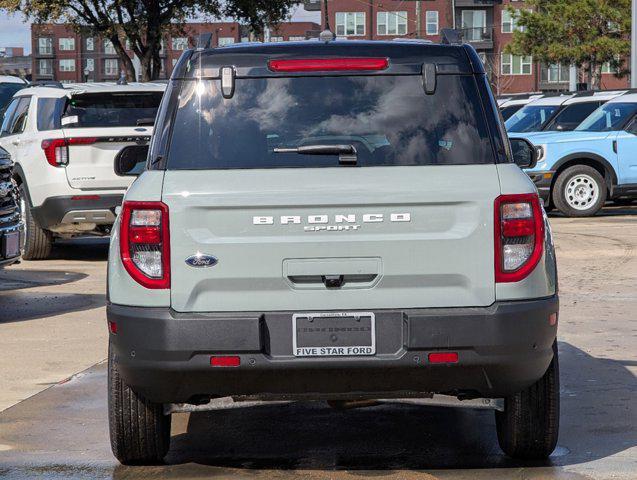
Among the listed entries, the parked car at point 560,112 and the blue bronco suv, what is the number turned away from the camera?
0

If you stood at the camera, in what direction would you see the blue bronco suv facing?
facing the viewer and to the left of the viewer

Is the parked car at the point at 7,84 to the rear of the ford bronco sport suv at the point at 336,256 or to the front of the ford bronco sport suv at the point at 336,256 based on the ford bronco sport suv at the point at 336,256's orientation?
to the front

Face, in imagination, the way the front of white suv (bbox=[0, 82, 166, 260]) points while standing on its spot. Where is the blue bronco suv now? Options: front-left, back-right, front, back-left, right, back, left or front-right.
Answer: right

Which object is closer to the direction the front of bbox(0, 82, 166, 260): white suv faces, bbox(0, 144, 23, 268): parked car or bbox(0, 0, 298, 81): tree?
the tree

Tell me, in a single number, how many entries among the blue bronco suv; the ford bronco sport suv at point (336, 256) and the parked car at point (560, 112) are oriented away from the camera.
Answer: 1

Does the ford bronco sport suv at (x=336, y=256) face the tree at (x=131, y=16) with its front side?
yes

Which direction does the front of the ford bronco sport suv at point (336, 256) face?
away from the camera

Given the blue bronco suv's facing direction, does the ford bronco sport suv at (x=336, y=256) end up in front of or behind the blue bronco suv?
in front

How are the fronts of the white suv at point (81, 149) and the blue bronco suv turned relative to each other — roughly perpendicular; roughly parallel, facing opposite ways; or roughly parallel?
roughly perpendicular

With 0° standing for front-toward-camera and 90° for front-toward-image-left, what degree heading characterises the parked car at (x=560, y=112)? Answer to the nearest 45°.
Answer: approximately 45°
